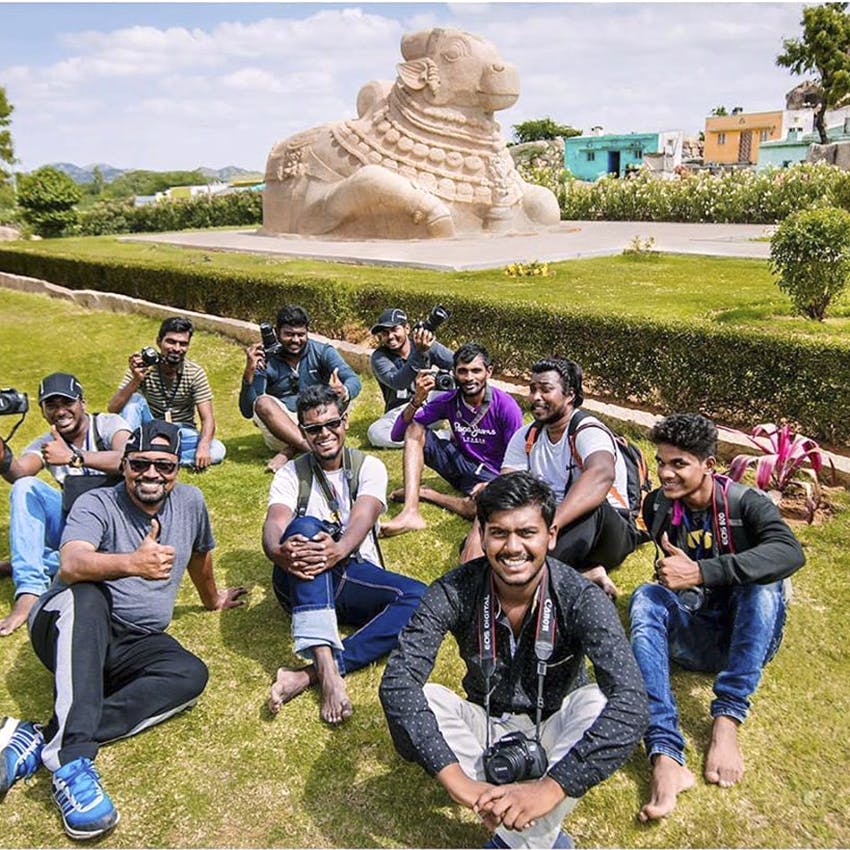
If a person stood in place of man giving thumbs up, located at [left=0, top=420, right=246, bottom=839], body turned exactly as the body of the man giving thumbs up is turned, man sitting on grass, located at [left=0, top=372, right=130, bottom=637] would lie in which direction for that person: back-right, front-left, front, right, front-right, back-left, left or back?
back

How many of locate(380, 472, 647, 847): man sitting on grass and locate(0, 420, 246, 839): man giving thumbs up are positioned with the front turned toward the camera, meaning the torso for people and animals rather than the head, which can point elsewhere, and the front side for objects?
2

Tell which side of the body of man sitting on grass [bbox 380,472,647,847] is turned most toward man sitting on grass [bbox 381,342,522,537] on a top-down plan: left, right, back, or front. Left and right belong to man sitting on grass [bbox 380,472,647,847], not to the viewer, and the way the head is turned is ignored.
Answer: back

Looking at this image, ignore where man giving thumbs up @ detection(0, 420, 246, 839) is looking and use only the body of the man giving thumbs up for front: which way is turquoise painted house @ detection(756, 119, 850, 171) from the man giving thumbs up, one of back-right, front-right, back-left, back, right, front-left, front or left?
back-left

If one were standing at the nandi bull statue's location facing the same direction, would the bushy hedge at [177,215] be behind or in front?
behind

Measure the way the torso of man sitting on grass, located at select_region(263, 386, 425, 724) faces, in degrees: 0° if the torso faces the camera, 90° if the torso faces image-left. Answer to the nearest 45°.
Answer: approximately 0°

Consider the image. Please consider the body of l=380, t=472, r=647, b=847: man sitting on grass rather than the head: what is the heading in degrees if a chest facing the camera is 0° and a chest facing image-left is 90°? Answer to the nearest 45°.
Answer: approximately 0°

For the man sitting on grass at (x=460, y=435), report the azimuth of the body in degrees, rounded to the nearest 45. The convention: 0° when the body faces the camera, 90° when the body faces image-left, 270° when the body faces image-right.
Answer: approximately 45°

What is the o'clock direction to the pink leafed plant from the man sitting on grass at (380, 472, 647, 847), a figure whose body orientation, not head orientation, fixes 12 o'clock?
The pink leafed plant is roughly at 7 o'clock from the man sitting on grass.
